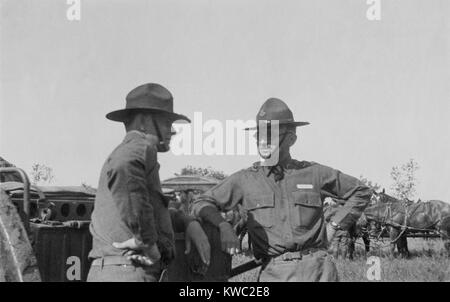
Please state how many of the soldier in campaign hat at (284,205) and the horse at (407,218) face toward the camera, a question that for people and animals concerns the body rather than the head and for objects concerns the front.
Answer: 1

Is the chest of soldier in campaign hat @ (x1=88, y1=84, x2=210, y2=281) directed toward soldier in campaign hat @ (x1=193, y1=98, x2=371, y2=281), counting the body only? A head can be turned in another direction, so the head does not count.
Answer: yes

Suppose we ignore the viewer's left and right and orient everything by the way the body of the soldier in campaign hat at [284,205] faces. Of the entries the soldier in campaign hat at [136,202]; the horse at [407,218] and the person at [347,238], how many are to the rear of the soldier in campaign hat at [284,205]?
2

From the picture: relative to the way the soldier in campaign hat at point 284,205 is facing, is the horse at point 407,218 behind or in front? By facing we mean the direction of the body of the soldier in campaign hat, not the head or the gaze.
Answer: behind

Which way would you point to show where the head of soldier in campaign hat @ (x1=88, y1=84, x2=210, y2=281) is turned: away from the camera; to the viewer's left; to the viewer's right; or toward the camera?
to the viewer's right

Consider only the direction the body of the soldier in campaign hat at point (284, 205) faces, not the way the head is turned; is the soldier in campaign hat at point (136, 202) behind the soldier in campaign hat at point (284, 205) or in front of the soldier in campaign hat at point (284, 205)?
in front

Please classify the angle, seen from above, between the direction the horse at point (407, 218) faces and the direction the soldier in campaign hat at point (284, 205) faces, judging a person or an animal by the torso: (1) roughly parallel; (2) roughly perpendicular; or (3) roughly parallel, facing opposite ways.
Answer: roughly perpendicular

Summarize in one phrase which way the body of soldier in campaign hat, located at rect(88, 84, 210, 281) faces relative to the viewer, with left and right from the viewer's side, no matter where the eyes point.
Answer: facing away from the viewer and to the right of the viewer

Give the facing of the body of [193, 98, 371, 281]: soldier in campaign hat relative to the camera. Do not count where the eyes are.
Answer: toward the camera

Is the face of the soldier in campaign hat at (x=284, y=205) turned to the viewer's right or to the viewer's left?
to the viewer's left

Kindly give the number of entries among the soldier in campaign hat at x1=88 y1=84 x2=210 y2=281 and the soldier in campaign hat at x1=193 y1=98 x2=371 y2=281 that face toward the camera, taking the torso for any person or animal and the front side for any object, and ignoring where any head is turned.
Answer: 1

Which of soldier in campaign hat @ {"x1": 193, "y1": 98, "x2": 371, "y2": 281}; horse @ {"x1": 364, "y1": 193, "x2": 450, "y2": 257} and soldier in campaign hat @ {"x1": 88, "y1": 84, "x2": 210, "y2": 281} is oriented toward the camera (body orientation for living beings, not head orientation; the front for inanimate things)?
soldier in campaign hat @ {"x1": 193, "y1": 98, "x2": 371, "y2": 281}
